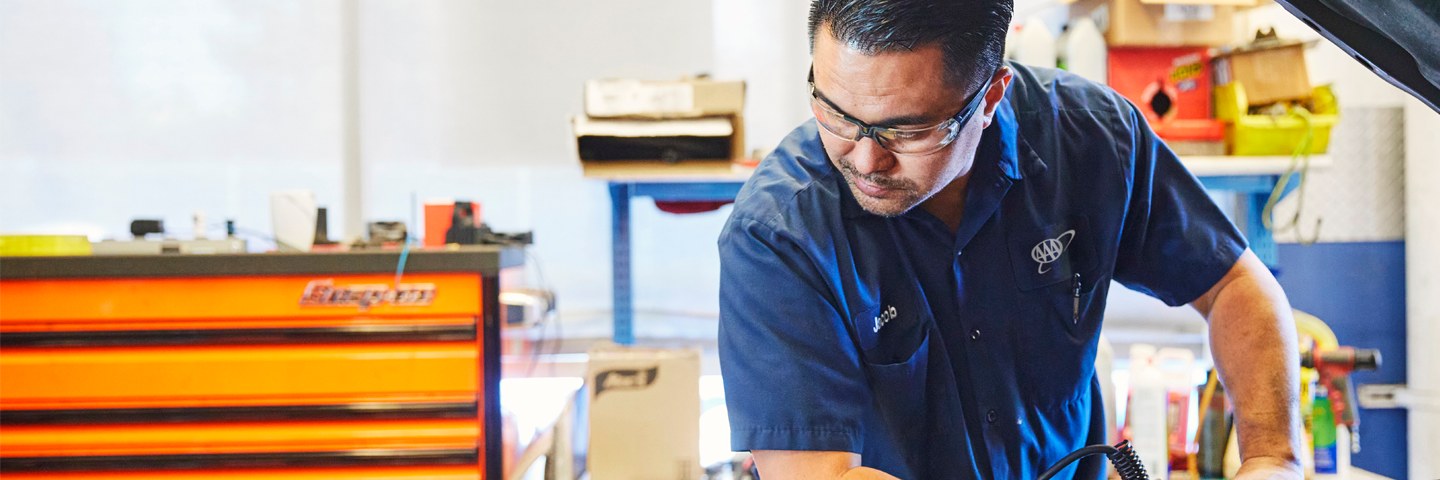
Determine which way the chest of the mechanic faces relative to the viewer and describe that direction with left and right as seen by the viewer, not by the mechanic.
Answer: facing the viewer

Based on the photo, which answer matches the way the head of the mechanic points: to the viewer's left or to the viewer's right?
to the viewer's left

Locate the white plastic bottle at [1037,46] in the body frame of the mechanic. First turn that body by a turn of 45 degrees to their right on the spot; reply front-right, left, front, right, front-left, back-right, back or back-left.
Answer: back-right

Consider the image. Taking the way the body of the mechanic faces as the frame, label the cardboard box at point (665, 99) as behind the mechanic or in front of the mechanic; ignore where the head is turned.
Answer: behind

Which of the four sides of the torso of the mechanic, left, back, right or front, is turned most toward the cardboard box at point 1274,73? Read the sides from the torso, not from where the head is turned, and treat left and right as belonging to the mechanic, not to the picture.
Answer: back

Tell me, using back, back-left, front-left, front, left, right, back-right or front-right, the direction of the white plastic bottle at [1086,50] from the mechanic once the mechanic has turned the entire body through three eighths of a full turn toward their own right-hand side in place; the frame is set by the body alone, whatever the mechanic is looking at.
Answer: front-right
